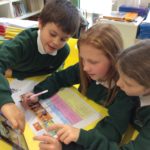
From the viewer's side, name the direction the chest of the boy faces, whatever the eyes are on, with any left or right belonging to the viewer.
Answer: facing the viewer

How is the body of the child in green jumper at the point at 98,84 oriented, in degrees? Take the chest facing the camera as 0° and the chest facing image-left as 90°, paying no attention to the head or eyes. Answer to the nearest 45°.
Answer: approximately 45°

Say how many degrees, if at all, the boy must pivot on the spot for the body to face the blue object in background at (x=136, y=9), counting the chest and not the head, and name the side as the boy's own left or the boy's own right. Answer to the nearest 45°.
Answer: approximately 135° to the boy's own left

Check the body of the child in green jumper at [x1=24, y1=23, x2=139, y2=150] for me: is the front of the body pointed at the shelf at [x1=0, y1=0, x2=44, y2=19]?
no

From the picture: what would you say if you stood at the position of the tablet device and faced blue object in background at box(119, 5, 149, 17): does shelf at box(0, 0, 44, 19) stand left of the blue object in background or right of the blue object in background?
left

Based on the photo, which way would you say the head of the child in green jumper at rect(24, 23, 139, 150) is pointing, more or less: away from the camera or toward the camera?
toward the camera

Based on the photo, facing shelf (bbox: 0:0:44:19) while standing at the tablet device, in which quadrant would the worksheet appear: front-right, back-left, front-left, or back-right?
front-right

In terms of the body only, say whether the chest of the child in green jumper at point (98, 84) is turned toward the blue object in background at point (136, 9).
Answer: no

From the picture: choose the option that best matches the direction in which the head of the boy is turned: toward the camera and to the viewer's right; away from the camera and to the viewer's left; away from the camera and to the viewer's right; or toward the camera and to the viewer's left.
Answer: toward the camera and to the viewer's right

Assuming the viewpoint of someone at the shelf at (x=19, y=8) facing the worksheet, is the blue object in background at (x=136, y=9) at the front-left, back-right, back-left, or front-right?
front-left

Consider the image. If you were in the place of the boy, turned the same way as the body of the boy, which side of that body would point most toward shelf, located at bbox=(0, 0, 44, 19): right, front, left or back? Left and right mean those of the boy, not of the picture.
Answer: back
